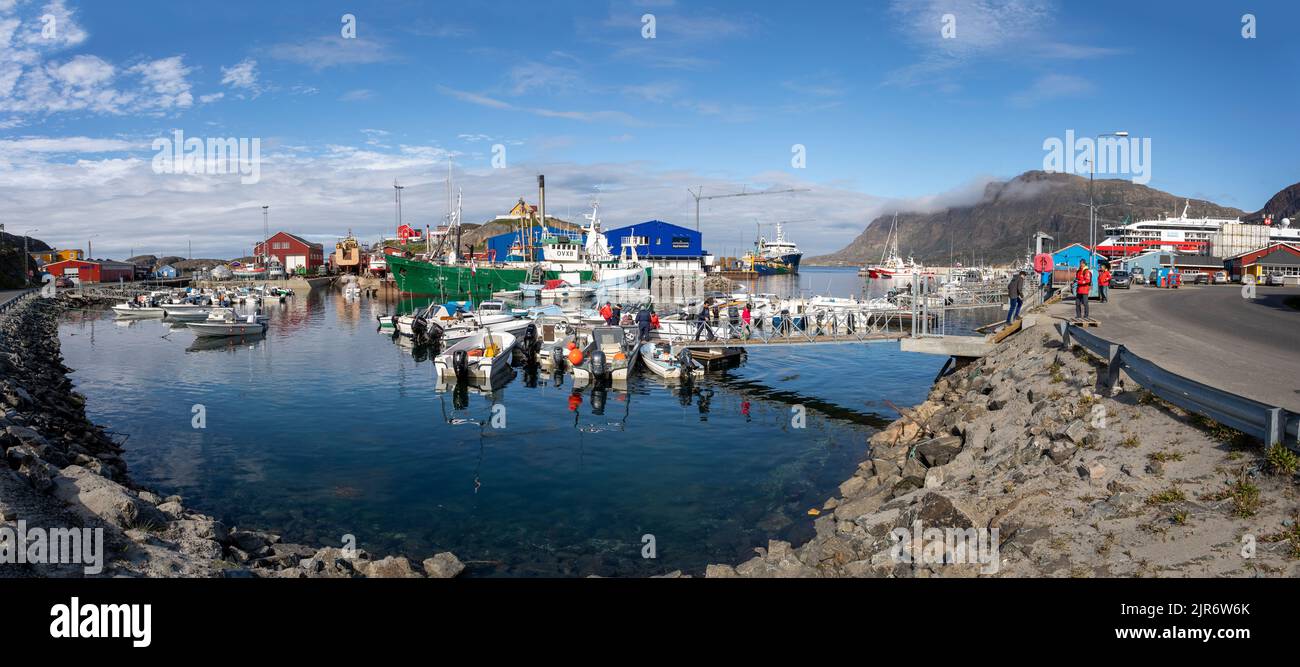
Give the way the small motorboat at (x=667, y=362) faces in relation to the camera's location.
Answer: facing away from the viewer and to the left of the viewer

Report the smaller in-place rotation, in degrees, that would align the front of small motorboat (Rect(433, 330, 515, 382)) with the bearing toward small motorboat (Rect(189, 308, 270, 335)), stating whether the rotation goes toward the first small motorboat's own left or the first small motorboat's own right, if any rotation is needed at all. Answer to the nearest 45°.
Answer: approximately 90° to the first small motorboat's own left

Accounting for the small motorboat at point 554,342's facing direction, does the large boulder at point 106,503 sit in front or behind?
behind

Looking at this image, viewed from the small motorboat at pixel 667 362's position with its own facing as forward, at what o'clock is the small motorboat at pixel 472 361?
the small motorboat at pixel 472 361 is roughly at 10 o'clock from the small motorboat at pixel 667 362.

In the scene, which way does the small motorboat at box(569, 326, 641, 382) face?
away from the camera

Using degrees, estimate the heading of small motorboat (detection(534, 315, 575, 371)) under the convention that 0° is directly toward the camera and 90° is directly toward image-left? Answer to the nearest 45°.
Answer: approximately 180°

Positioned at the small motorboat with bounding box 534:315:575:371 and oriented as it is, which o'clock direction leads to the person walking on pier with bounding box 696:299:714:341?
The person walking on pier is roughly at 3 o'clock from the small motorboat.

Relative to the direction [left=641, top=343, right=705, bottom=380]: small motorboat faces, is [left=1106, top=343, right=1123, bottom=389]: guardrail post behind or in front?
behind

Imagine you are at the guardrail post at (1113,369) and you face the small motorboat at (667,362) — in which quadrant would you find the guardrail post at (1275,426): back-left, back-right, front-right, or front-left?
back-left

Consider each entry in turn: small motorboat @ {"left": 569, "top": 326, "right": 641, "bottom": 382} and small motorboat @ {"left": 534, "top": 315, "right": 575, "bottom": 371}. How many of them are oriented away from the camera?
2
